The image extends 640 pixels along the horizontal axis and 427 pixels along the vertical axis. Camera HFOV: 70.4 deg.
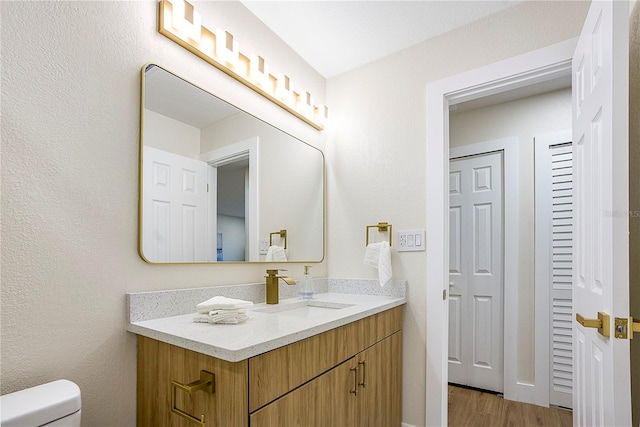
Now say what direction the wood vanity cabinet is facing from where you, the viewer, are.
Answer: facing the viewer and to the right of the viewer

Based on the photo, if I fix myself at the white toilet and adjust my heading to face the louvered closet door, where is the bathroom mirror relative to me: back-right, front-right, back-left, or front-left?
front-left

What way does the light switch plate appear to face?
toward the camera

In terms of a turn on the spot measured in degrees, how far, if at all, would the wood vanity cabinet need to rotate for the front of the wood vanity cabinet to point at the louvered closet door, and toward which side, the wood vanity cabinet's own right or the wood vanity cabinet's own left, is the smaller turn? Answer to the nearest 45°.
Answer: approximately 90° to the wood vanity cabinet's own left

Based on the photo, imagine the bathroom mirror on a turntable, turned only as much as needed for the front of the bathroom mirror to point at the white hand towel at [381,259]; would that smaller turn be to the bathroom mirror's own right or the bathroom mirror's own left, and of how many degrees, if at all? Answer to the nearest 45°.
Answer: approximately 45° to the bathroom mirror's own left

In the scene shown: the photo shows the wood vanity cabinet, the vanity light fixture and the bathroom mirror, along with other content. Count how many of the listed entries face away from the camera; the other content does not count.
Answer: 0

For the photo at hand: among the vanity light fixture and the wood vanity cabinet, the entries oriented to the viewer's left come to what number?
0

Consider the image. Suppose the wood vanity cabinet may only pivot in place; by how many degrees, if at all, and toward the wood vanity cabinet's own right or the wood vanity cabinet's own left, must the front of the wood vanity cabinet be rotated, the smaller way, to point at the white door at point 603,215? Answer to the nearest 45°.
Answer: approximately 45° to the wood vanity cabinet's own left
